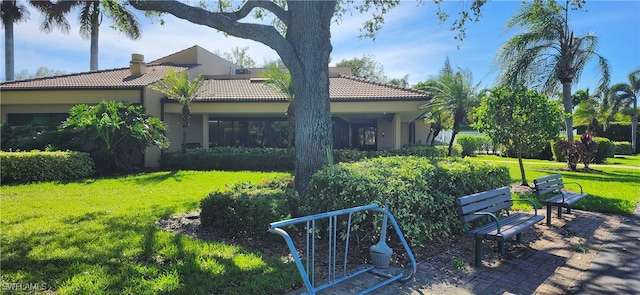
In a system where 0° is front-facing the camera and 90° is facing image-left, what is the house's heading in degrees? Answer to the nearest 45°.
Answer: approximately 0°

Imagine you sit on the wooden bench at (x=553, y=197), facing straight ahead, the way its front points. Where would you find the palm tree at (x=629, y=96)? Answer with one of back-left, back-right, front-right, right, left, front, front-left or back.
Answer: back-left

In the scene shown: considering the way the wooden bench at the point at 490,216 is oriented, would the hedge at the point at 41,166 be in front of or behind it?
behind

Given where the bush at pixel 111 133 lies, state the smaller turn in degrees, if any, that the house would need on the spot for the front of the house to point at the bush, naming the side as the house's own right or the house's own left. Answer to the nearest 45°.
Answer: approximately 45° to the house's own right

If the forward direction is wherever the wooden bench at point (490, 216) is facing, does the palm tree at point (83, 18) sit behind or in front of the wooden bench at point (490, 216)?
behind

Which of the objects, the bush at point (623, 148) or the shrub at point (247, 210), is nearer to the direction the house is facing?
the shrub

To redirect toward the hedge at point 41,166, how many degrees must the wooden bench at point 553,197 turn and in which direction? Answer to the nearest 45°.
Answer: approximately 135° to its right

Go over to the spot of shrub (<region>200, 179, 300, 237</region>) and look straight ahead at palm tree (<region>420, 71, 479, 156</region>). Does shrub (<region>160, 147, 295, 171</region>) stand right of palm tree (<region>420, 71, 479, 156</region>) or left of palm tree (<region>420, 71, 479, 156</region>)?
left

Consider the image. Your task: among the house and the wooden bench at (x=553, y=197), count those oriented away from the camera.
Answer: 0
